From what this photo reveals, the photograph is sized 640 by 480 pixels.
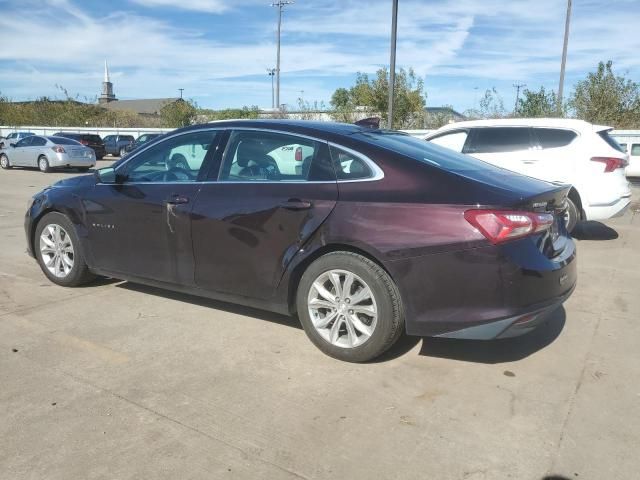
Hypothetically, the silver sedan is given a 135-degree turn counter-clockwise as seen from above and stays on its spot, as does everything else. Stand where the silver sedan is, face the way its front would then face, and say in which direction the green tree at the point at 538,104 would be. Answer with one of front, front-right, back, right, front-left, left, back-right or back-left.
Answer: left

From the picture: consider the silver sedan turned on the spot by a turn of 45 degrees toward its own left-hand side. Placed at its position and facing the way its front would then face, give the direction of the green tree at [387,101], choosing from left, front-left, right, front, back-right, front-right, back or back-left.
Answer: back

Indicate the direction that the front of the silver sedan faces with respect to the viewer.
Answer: facing away from the viewer and to the left of the viewer

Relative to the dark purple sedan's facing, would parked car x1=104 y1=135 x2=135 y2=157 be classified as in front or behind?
in front

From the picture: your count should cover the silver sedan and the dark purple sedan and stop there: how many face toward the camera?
0

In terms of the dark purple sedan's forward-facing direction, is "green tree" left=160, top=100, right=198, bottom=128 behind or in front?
in front

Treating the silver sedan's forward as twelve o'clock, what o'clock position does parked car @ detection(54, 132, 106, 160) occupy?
The parked car is roughly at 2 o'clock from the silver sedan.

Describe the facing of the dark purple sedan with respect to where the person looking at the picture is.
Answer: facing away from the viewer and to the left of the viewer

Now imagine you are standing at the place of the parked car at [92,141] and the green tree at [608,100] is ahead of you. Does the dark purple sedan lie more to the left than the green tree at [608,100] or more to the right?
right

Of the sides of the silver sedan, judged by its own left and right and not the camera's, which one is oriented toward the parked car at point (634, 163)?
back

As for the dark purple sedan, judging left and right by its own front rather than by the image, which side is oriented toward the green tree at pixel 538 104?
right

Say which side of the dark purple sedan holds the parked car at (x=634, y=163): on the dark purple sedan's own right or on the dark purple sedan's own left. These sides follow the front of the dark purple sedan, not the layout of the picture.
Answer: on the dark purple sedan's own right

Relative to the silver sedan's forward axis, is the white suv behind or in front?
behind

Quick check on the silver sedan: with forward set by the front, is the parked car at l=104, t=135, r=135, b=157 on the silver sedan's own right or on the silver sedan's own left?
on the silver sedan's own right

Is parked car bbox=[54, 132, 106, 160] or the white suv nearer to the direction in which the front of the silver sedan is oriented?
the parked car

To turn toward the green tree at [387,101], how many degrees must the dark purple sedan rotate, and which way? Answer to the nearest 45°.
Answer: approximately 45° to its right
